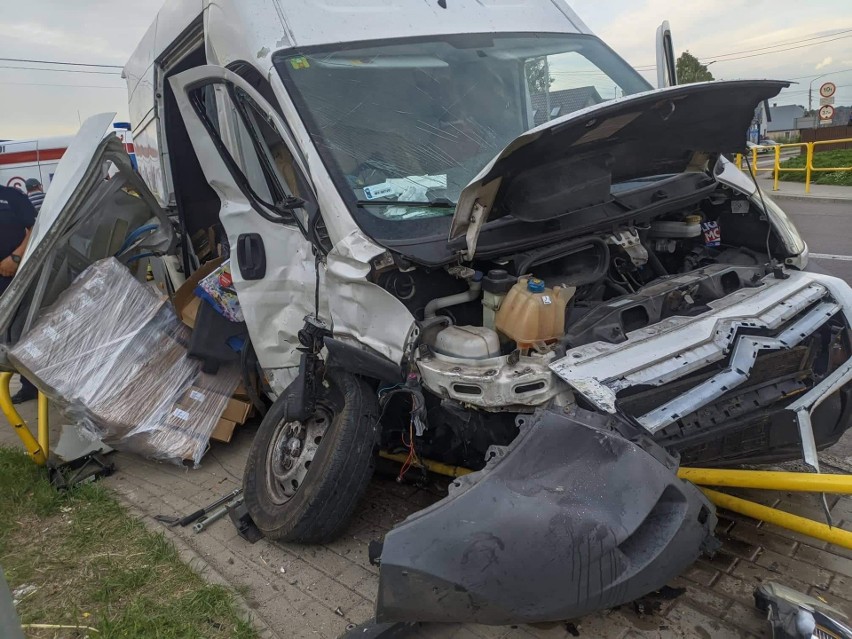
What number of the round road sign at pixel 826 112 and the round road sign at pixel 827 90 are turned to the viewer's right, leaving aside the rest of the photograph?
0

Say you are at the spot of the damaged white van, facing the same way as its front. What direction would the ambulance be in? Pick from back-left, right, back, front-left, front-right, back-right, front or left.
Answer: back

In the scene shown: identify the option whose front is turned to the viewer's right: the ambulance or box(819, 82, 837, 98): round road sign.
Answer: the ambulance

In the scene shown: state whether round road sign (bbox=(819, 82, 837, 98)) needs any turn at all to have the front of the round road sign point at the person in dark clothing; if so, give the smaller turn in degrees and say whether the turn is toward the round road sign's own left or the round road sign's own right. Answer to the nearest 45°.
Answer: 0° — it already faces them

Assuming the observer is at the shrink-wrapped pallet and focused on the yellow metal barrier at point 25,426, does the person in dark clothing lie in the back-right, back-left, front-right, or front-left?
front-right

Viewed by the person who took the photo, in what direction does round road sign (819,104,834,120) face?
facing the viewer

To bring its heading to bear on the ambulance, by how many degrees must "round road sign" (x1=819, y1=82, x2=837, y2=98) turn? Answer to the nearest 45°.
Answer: approximately 45° to its right

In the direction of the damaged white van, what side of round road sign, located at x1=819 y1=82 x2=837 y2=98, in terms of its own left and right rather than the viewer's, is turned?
front

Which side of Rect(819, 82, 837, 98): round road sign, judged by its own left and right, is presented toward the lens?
front
